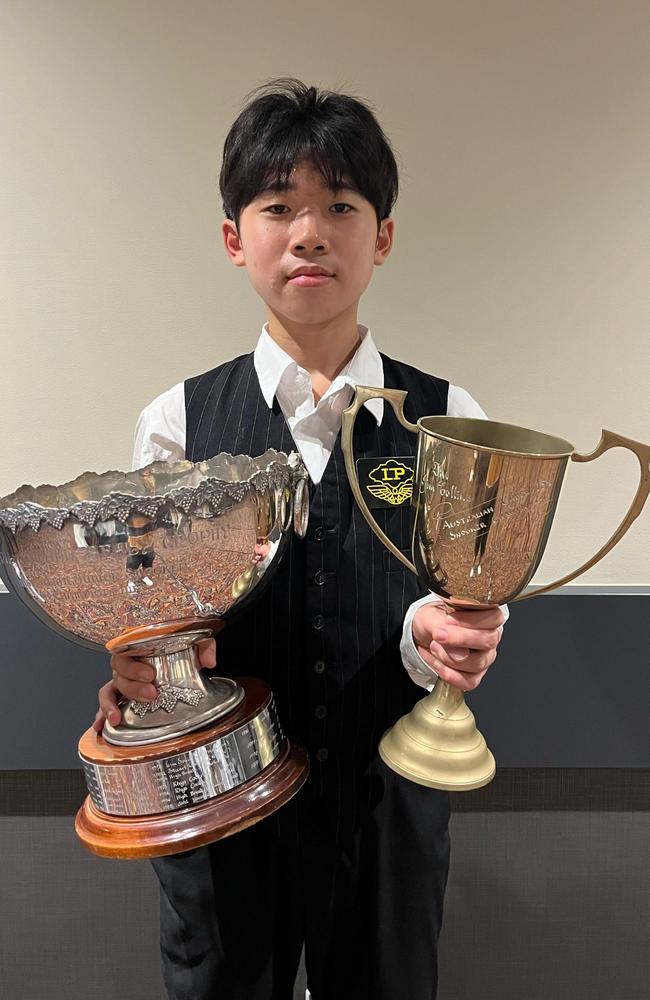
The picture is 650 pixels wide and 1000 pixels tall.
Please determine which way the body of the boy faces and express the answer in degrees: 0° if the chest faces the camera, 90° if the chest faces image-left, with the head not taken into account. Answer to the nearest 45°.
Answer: approximately 0°

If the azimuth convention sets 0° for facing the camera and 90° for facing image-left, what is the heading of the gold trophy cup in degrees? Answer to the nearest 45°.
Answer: approximately 0°
